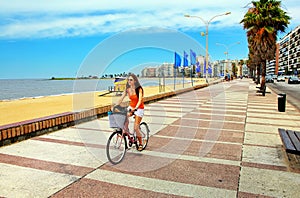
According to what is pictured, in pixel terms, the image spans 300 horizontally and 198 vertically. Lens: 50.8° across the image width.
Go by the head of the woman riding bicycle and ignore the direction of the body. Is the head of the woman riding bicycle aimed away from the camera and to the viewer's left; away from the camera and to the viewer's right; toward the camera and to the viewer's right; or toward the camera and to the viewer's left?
toward the camera and to the viewer's left

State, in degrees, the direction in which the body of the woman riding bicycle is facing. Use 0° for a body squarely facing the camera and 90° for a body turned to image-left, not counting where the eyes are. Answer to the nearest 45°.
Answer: approximately 45°

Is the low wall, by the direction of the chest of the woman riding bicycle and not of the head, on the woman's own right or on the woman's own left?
on the woman's own right

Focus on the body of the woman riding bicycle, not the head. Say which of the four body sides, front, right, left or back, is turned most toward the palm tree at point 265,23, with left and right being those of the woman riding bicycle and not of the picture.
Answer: back

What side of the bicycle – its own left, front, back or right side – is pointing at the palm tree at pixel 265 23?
back

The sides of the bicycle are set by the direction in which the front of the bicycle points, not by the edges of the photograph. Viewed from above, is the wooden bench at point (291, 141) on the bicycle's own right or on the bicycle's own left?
on the bicycle's own left

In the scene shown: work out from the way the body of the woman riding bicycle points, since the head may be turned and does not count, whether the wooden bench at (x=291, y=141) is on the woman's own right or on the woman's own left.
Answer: on the woman's own left
